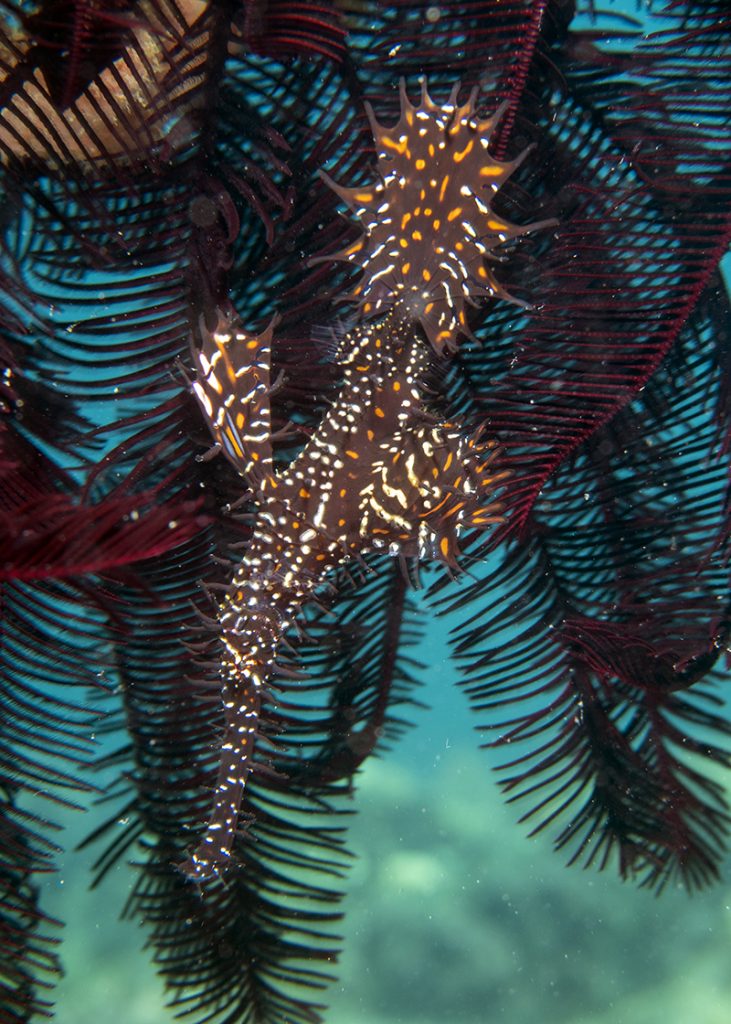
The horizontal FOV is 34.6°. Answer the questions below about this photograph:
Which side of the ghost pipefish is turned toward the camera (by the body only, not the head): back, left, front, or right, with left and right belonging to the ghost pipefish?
left

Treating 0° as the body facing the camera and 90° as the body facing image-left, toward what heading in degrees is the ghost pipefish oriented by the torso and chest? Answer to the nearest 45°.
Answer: approximately 90°
